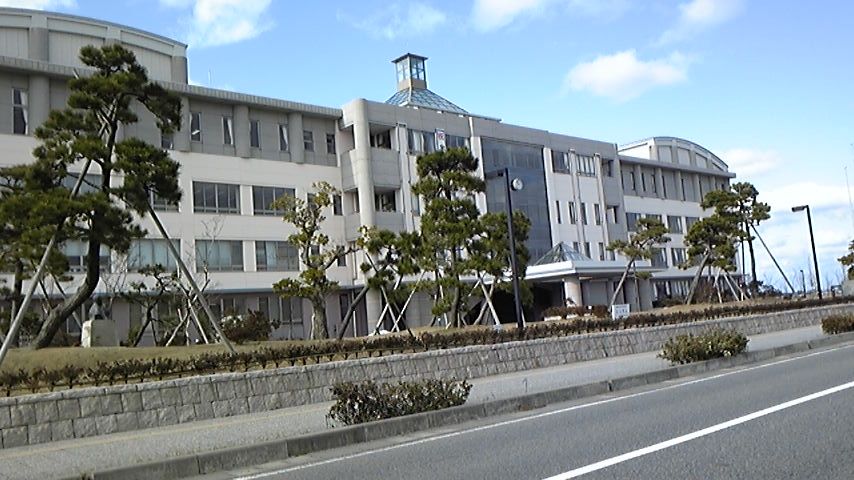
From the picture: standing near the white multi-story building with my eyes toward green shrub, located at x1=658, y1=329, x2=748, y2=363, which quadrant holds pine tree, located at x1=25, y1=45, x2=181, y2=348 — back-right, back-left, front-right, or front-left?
front-right

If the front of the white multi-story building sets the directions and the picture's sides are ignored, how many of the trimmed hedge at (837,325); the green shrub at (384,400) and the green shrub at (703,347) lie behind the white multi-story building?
0

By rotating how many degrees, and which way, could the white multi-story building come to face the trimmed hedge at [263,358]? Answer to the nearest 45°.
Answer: approximately 45° to its right

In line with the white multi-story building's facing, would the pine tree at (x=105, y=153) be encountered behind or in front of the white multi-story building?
in front

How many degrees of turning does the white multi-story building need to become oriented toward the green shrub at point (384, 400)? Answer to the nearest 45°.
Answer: approximately 45° to its right

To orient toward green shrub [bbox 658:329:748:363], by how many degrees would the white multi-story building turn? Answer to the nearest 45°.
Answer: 0° — it already faces it

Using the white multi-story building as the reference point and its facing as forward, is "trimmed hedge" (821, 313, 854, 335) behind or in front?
in front

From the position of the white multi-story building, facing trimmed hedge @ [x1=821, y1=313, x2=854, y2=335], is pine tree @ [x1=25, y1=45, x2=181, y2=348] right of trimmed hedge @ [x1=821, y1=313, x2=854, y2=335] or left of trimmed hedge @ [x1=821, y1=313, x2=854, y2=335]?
right
